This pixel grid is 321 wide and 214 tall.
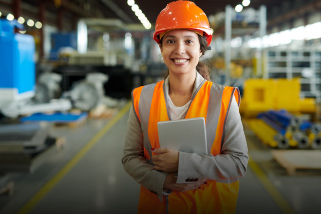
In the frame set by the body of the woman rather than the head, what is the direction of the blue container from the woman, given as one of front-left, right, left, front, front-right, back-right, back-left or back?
back-right

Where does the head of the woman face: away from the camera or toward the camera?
toward the camera

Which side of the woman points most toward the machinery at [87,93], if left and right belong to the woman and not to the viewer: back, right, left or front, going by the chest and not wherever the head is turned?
back

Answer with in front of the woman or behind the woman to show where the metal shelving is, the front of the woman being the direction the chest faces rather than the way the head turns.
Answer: behind

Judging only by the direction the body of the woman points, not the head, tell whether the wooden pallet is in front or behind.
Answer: behind

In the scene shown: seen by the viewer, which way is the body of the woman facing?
toward the camera

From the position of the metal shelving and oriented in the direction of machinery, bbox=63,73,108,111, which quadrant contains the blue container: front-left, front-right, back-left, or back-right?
front-left
